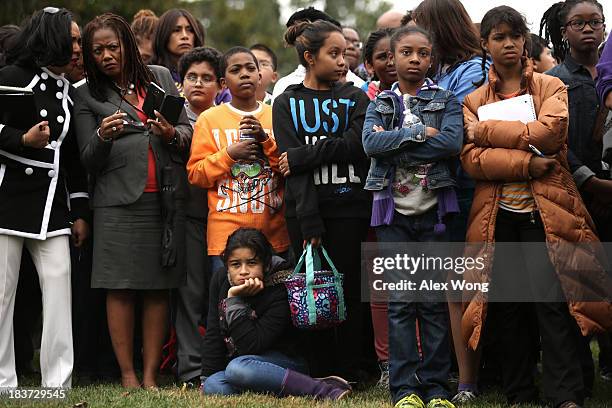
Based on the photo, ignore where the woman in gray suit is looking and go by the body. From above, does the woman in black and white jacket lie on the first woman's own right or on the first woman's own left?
on the first woman's own right

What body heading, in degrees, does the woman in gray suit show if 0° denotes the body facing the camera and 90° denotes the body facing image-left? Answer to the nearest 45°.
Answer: approximately 0°

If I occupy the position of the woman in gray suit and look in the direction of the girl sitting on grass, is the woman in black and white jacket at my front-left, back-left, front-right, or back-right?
back-right
